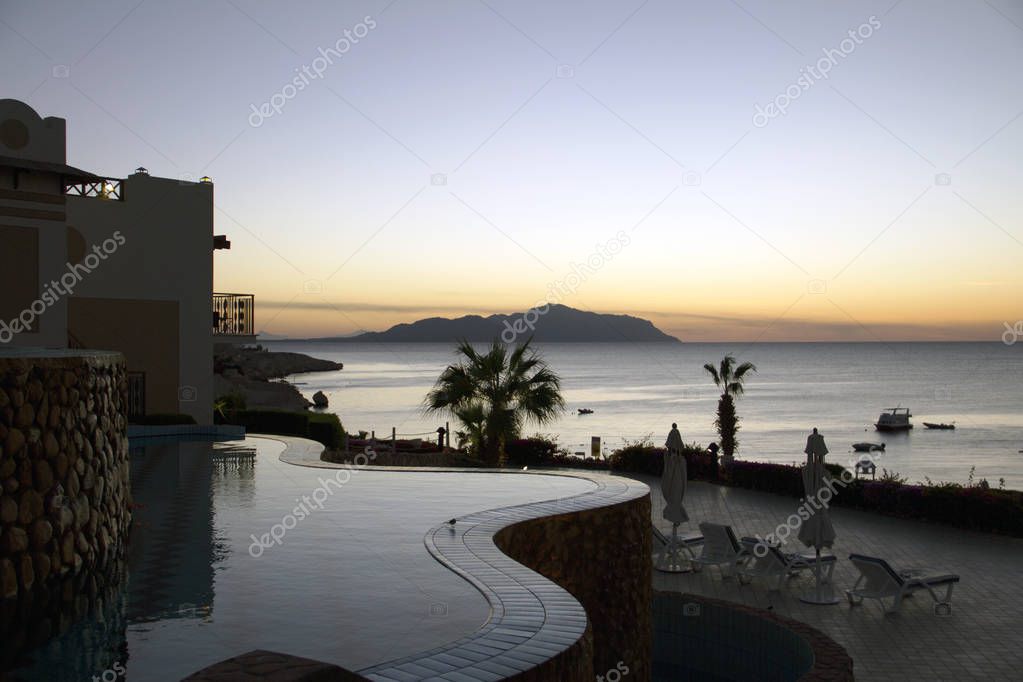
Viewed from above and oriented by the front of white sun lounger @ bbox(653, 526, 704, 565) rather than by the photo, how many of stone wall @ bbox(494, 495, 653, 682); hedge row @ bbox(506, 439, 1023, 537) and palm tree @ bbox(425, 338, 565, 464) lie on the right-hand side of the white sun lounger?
1

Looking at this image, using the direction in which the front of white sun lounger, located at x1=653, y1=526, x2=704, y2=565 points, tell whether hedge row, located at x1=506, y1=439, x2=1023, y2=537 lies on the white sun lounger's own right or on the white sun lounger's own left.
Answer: on the white sun lounger's own left

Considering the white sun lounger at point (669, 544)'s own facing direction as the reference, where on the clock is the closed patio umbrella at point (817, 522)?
The closed patio umbrella is roughly at 1 o'clock from the white sun lounger.

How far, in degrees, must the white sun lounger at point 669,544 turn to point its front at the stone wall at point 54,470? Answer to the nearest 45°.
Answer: approximately 135° to its right

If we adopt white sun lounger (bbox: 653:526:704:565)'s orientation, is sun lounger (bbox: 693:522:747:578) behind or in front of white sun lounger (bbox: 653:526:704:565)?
in front

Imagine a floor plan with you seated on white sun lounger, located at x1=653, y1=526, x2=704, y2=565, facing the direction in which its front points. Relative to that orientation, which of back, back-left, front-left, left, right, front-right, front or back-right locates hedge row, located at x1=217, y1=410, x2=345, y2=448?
back-left

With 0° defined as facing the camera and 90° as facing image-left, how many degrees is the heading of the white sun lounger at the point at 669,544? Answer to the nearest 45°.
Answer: approximately 270°

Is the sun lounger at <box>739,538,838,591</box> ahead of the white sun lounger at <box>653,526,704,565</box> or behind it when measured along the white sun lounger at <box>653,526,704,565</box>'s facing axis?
ahead

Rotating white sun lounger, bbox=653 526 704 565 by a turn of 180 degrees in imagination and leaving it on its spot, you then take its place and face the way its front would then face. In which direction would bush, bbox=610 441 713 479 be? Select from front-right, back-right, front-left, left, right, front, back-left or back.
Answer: right

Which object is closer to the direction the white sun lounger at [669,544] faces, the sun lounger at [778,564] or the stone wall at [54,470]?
the sun lounger

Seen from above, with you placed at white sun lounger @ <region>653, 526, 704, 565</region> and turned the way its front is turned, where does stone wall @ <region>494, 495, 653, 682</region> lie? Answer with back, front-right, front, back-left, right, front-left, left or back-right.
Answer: right

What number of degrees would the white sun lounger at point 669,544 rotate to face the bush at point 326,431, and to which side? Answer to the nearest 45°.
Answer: approximately 135° to its left

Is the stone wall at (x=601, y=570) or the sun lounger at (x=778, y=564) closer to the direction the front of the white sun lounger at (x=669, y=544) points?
the sun lounger

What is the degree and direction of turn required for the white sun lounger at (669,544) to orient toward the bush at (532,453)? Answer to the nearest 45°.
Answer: approximately 90° to its left
